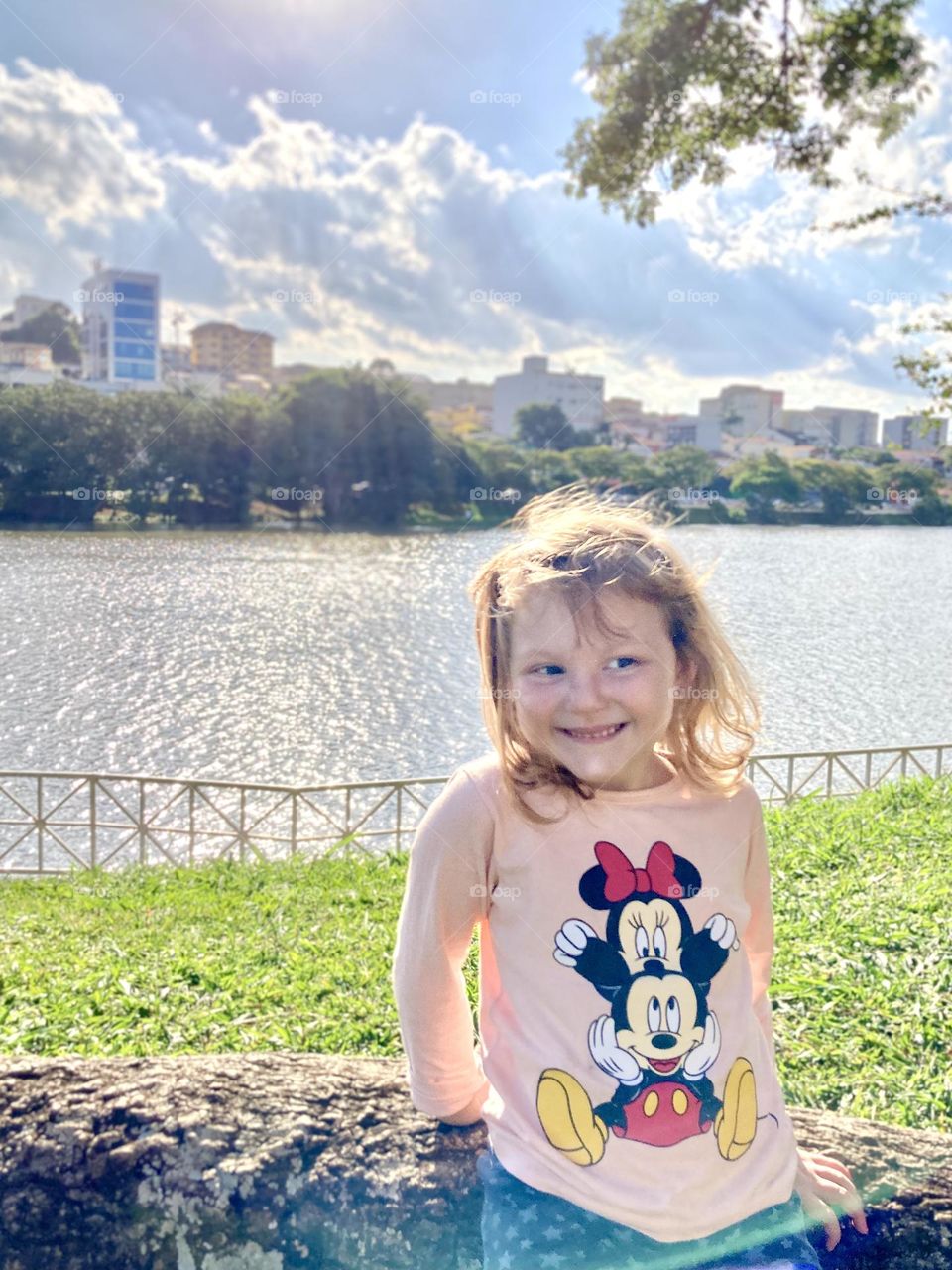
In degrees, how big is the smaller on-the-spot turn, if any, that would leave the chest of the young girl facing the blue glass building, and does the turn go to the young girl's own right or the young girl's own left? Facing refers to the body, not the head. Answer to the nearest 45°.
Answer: approximately 135° to the young girl's own right

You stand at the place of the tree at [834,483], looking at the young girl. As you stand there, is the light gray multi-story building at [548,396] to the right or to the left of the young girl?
right

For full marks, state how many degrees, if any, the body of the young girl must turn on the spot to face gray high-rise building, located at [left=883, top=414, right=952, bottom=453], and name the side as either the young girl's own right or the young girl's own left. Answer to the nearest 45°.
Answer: approximately 180°

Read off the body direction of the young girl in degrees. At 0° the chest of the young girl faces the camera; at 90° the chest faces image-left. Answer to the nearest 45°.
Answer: approximately 0°

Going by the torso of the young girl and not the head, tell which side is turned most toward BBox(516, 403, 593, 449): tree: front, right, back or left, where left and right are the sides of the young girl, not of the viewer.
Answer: back

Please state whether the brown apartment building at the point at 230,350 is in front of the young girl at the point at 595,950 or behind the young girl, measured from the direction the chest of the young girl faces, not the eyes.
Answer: behind

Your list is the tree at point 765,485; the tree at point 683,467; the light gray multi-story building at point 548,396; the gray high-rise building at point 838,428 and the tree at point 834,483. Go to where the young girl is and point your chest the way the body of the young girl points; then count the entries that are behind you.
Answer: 5

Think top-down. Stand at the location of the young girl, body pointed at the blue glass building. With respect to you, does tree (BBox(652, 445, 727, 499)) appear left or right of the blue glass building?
right

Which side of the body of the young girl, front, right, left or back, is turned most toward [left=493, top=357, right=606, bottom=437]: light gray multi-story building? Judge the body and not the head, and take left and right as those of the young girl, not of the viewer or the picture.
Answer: back

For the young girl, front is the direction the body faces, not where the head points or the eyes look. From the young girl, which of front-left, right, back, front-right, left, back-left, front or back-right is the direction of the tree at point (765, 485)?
back

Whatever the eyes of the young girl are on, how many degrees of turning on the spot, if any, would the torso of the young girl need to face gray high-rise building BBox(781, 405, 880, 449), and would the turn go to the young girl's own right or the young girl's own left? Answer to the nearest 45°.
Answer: approximately 180°
